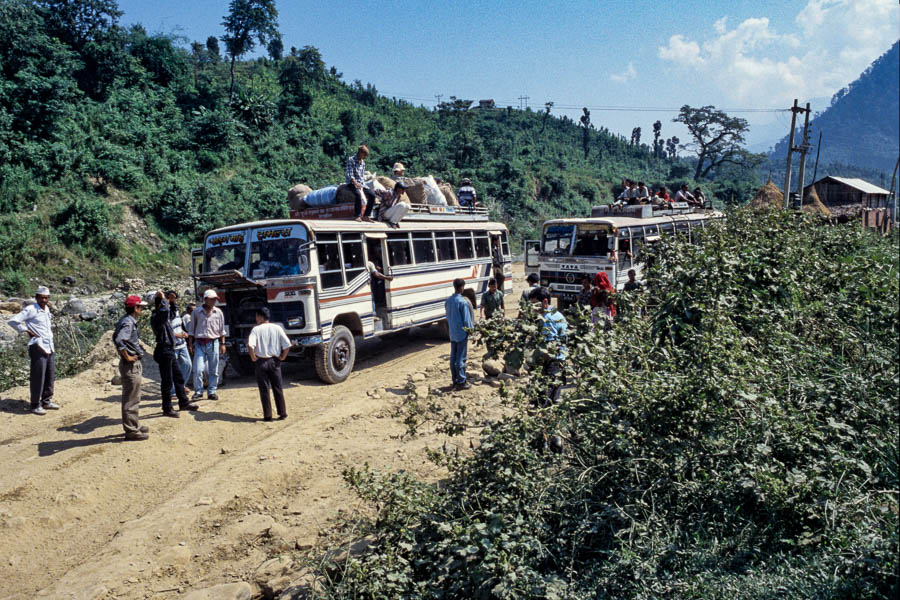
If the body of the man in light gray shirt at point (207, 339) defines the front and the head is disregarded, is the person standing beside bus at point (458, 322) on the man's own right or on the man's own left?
on the man's own left

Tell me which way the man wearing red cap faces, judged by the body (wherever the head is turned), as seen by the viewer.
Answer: to the viewer's right

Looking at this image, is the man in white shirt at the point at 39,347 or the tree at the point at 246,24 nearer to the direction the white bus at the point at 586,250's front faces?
the man in white shirt

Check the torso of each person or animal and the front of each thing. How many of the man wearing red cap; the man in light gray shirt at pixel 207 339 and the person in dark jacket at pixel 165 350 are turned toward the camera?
1

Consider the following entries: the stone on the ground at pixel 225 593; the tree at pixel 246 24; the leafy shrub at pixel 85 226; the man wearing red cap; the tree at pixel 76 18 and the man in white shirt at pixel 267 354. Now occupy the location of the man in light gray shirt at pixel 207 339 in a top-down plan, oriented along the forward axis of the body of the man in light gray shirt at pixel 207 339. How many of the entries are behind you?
3

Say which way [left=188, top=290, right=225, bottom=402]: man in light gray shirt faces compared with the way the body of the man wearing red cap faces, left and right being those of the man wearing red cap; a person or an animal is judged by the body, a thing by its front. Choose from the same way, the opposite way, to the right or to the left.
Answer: to the right

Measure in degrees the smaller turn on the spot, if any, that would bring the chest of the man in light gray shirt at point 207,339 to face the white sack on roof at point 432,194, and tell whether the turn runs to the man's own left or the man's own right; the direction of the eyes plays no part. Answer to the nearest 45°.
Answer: approximately 135° to the man's own left

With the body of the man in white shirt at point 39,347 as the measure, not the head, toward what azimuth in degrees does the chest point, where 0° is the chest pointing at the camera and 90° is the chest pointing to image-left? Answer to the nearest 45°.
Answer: approximately 315°
